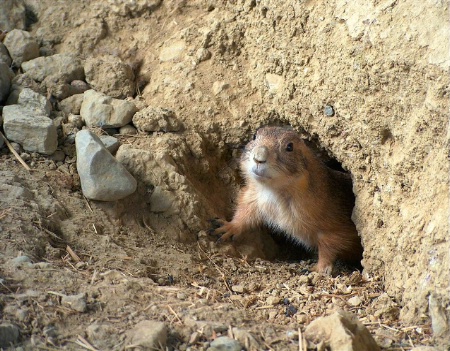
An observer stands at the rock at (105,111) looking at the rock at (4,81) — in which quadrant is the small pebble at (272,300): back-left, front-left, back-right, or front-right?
back-left

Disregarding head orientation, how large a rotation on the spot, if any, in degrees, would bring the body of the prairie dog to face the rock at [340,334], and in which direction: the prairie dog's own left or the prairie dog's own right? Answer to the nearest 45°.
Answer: approximately 45° to the prairie dog's own left

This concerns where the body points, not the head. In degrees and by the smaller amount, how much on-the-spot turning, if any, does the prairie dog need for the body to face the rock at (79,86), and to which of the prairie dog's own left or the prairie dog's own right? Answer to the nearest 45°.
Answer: approximately 45° to the prairie dog's own right

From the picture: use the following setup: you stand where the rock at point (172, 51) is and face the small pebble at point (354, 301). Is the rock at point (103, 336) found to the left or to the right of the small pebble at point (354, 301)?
right

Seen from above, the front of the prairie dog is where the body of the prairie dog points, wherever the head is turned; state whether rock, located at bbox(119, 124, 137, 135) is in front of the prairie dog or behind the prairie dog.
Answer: in front

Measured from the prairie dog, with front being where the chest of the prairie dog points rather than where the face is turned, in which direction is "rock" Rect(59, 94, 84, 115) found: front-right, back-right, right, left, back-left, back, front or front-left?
front-right

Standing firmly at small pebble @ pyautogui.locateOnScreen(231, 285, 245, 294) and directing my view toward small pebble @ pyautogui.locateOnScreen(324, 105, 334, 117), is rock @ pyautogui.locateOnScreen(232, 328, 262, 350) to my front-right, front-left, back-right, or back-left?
back-right

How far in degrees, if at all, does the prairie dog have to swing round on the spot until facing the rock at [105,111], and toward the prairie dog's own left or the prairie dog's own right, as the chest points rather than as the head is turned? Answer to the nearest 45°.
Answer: approximately 45° to the prairie dog's own right

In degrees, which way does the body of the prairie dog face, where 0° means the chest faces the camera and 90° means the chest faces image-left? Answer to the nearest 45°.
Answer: approximately 45°

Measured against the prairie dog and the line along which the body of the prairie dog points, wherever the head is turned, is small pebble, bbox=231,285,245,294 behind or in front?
in front

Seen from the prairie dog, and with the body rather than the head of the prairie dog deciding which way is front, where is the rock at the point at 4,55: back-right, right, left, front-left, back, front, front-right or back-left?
front-right

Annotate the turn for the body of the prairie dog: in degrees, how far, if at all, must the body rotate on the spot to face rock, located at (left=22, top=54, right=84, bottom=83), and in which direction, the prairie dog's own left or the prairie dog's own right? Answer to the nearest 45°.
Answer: approximately 45° to the prairie dog's own right
